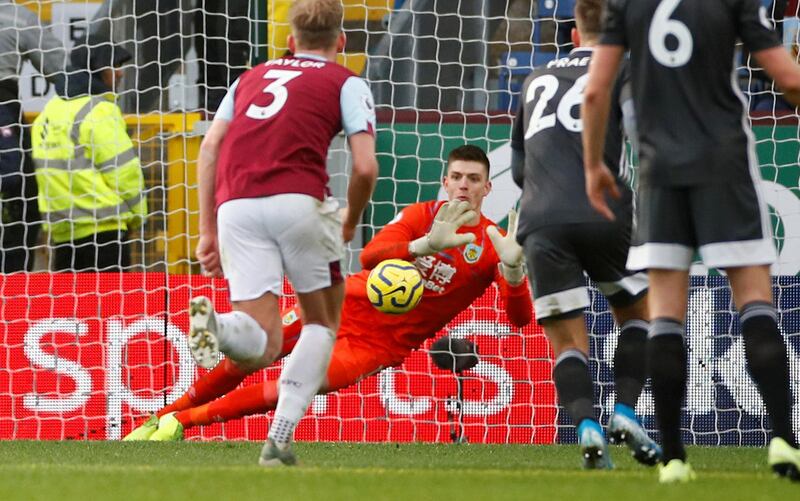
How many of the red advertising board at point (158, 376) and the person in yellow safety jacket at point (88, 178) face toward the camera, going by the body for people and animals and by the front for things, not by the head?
1

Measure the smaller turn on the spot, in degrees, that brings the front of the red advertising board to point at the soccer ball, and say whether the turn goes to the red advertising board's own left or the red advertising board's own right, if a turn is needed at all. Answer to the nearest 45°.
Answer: approximately 45° to the red advertising board's own left

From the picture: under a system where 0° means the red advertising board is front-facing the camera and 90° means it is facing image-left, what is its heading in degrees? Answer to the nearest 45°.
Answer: approximately 0°

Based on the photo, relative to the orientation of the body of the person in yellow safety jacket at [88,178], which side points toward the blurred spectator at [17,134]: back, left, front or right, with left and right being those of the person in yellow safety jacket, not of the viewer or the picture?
left

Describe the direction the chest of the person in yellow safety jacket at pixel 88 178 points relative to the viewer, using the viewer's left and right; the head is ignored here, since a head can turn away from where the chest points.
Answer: facing away from the viewer and to the right of the viewer

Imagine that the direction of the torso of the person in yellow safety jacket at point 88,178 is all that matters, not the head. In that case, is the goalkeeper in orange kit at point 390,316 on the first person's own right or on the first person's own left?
on the first person's own right

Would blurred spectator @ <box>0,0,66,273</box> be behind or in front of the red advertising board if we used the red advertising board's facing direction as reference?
behind

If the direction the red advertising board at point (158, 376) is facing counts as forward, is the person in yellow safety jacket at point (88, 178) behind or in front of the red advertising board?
behind
